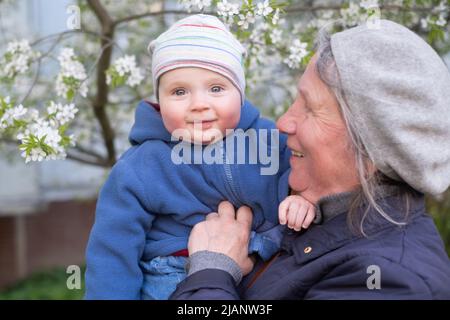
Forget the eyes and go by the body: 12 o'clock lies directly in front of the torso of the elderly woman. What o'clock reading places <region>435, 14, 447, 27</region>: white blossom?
The white blossom is roughly at 4 o'clock from the elderly woman.

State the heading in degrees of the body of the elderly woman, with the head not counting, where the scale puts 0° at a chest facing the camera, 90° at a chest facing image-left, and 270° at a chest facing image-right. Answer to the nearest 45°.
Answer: approximately 90°

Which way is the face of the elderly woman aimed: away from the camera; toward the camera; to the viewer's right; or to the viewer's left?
to the viewer's left

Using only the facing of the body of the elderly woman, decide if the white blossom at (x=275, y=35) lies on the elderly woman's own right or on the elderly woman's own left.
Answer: on the elderly woman's own right
